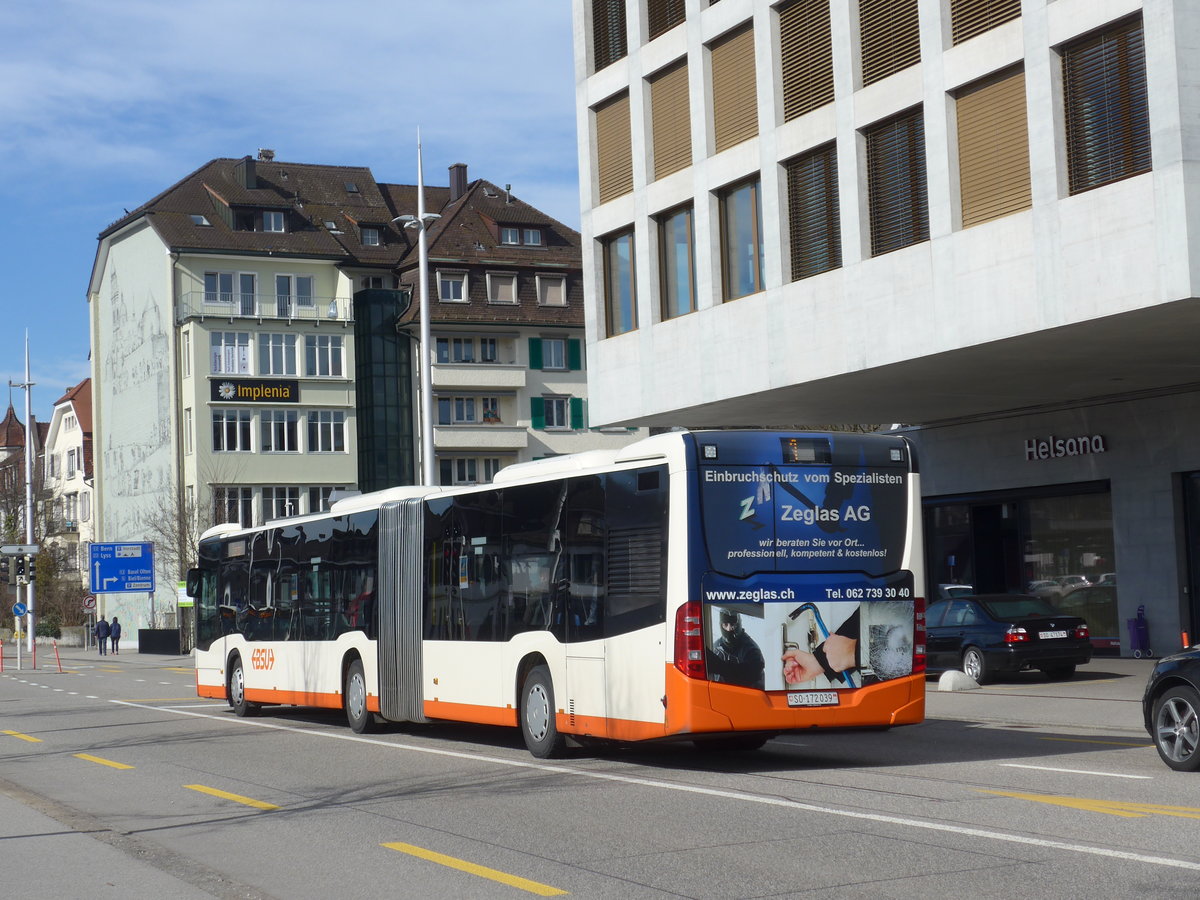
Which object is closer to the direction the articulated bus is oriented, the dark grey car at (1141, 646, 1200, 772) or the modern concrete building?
the modern concrete building

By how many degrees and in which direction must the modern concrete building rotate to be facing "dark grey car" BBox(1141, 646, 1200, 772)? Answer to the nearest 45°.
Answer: approximately 45° to its left

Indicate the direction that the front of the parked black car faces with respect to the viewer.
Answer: facing away from the viewer and to the left of the viewer

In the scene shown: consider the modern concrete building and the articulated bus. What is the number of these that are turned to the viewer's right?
0

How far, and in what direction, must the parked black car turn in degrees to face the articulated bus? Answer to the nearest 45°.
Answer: approximately 135° to its left

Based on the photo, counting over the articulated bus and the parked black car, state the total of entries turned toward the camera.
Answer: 0

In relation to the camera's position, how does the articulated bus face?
facing away from the viewer and to the left of the viewer

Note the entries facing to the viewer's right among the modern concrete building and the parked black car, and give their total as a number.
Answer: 0

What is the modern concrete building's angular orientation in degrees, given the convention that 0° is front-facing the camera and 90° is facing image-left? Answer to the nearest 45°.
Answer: approximately 45°
